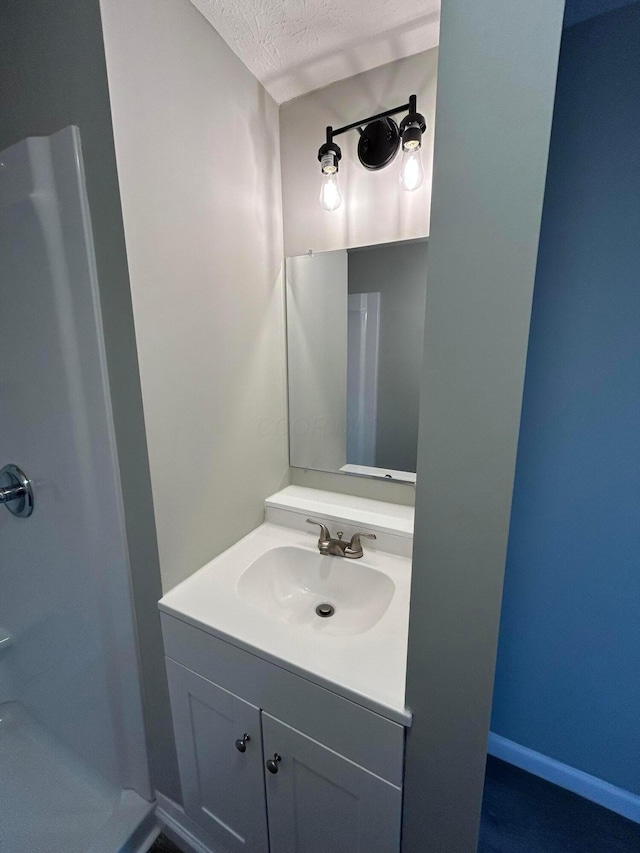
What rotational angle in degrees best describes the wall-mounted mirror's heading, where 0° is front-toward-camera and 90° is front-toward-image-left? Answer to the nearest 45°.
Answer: approximately 45°

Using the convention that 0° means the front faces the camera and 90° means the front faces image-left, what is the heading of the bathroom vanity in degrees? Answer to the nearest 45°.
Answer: approximately 45°

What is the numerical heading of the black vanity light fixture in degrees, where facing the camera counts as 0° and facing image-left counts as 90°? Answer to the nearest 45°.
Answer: approximately 45°
